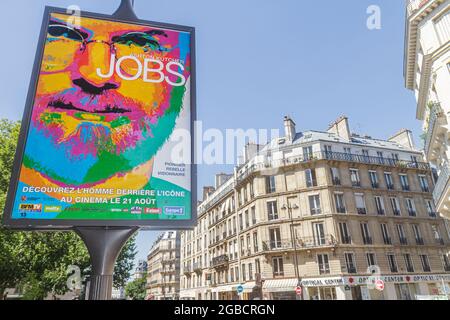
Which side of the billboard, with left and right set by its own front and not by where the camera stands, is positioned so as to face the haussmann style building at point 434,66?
left
